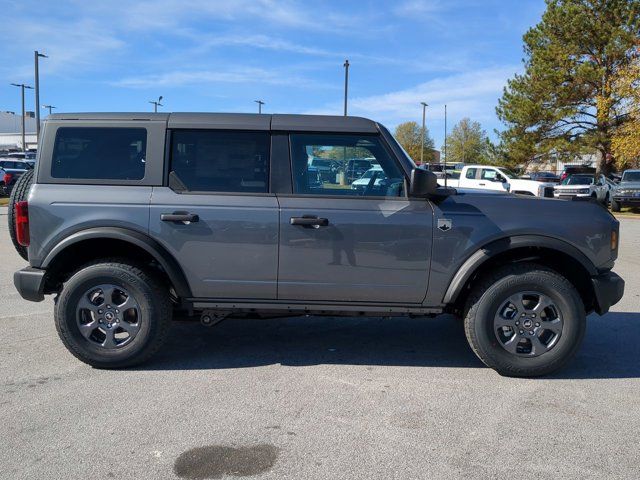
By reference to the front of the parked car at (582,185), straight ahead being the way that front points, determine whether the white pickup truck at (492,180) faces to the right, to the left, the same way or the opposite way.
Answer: to the left

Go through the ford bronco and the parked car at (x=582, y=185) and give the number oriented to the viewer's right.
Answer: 1

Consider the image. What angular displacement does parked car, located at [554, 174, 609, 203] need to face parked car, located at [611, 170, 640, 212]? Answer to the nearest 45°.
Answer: approximately 90° to its left

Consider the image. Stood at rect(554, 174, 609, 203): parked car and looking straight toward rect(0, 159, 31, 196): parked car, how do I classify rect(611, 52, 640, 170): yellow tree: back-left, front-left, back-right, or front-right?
back-right

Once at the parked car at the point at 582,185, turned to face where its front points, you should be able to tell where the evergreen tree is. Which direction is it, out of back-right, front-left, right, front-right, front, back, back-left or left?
back-right

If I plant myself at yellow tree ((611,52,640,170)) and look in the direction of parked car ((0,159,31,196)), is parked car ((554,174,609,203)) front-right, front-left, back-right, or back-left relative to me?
front-left

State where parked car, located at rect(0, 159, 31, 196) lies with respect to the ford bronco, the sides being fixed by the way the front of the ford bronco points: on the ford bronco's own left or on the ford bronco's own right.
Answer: on the ford bronco's own left

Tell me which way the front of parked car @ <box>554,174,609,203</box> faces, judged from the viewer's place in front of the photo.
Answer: facing the viewer and to the left of the viewer

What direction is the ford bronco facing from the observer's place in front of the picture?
facing to the right of the viewer

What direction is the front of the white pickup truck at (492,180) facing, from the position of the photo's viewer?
facing the viewer and to the right of the viewer
